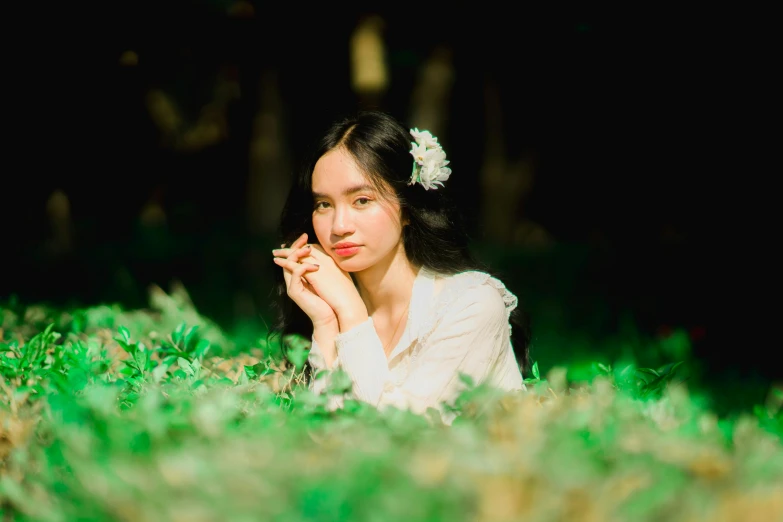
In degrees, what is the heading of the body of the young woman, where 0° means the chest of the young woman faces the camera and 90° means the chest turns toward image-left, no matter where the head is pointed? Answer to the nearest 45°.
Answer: approximately 45°
